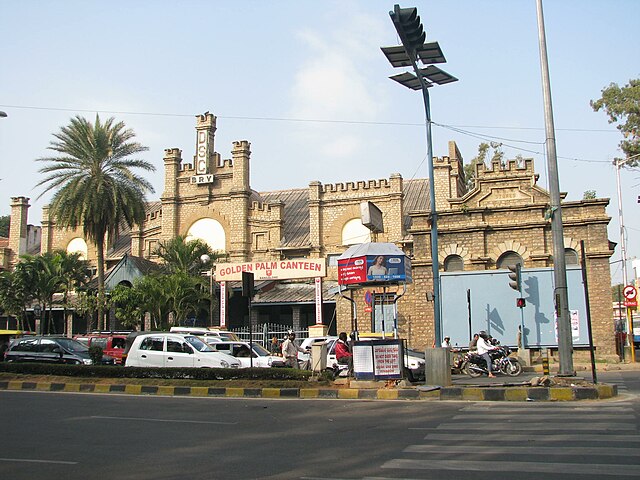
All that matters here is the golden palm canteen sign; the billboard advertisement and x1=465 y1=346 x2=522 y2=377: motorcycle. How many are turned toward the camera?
2

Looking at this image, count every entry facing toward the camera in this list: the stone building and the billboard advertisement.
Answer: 2

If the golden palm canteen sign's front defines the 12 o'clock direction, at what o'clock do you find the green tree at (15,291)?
The green tree is roughly at 4 o'clock from the golden palm canteen sign.

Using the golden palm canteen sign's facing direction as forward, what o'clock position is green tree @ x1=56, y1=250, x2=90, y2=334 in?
The green tree is roughly at 4 o'clock from the golden palm canteen sign.

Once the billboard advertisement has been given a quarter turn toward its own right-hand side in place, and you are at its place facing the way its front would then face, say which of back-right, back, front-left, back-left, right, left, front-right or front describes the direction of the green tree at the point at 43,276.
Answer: front-right

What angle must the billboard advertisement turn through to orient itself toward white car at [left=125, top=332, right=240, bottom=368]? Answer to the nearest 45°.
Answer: approximately 135° to its right
